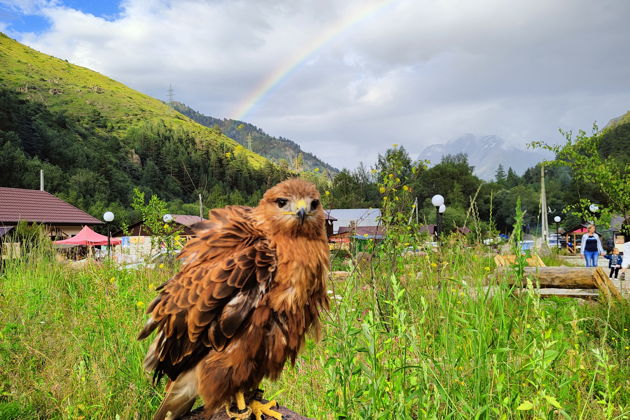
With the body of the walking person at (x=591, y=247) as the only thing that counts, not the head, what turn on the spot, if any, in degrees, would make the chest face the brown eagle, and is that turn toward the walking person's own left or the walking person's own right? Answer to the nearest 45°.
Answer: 0° — they already face it

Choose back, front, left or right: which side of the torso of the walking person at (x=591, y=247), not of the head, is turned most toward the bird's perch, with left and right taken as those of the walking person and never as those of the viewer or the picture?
front

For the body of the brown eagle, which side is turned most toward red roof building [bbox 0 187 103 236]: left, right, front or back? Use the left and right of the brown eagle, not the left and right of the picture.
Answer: back

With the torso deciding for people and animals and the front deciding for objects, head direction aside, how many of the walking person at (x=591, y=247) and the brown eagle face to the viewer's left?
0

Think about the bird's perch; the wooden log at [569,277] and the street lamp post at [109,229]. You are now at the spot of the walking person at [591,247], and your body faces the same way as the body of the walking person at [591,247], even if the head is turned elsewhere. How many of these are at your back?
0

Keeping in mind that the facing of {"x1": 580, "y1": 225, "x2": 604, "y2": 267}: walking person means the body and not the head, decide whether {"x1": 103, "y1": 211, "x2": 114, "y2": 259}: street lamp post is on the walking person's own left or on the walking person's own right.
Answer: on the walking person's own right

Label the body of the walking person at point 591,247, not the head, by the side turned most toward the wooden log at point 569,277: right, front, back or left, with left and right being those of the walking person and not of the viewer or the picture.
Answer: front

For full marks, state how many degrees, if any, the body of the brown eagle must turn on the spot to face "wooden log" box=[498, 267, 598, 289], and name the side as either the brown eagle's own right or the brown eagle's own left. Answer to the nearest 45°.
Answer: approximately 90° to the brown eagle's own left

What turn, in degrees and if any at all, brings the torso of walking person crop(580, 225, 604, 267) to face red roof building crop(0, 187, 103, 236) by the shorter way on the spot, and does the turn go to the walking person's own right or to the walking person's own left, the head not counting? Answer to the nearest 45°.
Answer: approximately 90° to the walking person's own right

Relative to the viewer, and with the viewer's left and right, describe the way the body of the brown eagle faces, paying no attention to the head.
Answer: facing the viewer and to the right of the viewer

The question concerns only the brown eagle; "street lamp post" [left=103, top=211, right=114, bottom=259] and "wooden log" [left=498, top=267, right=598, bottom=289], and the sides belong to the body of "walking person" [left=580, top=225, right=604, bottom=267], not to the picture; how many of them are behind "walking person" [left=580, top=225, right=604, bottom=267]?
0

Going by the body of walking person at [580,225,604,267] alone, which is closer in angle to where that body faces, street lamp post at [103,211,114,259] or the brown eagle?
the brown eagle

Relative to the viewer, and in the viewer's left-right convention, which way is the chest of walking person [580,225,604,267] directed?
facing the viewer
